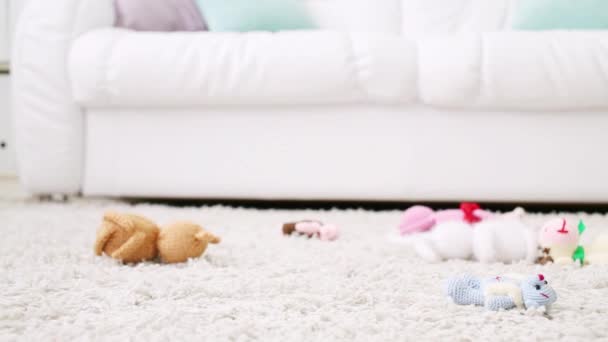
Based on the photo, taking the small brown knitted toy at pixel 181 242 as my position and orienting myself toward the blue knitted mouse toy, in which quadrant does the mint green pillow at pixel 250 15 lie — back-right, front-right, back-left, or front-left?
back-left

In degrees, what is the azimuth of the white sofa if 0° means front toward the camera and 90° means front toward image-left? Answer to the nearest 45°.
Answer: approximately 0°

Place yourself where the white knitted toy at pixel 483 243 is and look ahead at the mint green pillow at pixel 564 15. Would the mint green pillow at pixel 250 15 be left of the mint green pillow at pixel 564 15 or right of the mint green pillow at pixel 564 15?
left

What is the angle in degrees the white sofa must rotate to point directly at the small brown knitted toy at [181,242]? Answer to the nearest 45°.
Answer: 0° — it already faces it
